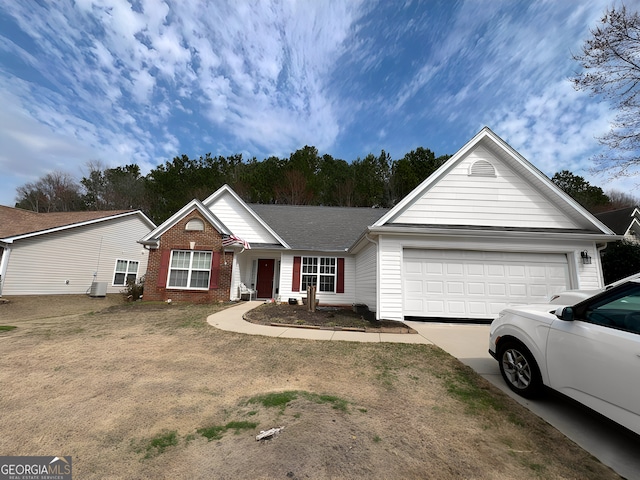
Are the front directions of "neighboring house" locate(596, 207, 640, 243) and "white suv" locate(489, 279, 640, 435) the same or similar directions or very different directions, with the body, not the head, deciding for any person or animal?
very different directions

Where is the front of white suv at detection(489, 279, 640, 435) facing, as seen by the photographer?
facing away from the viewer and to the left of the viewer

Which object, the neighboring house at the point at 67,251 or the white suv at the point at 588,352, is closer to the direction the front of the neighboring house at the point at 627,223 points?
the white suv

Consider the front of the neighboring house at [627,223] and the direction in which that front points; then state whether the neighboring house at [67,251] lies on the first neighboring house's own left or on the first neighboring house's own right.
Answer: on the first neighboring house's own right

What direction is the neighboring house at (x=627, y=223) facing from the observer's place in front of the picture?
facing the viewer and to the right of the viewer

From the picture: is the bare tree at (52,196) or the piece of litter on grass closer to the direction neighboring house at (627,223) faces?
the piece of litter on grass
